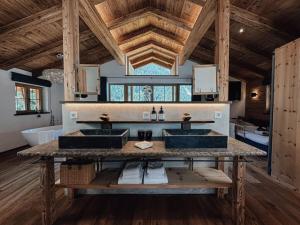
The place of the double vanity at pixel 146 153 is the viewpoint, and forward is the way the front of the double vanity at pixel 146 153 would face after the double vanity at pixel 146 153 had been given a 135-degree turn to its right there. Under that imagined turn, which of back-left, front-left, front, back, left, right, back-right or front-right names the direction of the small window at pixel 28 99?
front

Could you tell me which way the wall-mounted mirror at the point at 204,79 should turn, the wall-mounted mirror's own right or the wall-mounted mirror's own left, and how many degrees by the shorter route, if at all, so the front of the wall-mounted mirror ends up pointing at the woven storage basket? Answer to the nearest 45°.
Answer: approximately 45° to the wall-mounted mirror's own right

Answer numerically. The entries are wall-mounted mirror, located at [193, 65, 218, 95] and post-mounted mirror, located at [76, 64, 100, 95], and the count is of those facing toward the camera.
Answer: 2

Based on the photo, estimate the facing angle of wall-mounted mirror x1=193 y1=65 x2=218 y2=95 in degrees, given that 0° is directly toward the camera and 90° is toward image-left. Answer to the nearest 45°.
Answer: approximately 0°

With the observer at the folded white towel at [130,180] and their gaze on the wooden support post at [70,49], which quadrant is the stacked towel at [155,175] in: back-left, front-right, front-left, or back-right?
back-right

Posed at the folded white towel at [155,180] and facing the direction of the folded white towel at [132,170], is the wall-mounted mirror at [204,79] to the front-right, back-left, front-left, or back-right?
back-right

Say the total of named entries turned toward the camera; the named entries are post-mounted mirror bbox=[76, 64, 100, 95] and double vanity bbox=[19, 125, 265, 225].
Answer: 2

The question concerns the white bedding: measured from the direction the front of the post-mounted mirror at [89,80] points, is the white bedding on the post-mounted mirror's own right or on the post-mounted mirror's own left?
on the post-mounted mirror's own left
